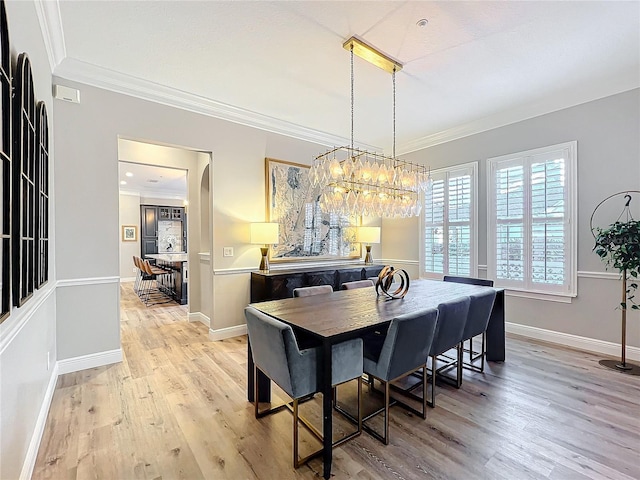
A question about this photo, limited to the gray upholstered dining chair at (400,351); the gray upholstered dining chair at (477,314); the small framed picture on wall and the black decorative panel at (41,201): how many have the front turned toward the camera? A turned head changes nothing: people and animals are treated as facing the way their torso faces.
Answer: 1

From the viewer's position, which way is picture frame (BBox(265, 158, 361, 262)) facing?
facing the viewer and to the right of the viewer

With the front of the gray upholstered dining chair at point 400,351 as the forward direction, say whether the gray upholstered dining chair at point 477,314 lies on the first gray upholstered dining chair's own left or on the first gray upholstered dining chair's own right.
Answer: on the first gray upholstered dining chair's own right

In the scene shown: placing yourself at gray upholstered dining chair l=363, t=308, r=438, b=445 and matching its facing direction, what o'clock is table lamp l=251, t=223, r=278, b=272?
The table lamp is roughly at 12 o'clock from the gray upholstered dining chair.

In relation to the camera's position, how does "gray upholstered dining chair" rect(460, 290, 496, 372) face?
facing away from the viewer and to the left of the viewer

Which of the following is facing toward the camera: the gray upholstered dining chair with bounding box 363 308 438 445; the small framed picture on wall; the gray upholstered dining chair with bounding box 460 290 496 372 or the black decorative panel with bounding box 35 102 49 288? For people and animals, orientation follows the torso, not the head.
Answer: the small framed picture on wall

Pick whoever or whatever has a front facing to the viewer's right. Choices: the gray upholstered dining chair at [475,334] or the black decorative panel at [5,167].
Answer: the black decorative panel

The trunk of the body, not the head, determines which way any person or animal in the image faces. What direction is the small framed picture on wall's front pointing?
toward the camera

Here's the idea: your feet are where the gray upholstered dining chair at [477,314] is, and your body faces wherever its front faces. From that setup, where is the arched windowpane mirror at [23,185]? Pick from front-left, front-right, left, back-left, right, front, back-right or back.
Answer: left

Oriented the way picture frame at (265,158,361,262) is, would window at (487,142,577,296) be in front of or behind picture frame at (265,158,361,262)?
in front

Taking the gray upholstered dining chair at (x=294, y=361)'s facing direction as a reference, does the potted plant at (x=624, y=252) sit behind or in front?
in front

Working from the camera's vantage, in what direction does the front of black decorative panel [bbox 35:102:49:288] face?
facing to the right of the viewer

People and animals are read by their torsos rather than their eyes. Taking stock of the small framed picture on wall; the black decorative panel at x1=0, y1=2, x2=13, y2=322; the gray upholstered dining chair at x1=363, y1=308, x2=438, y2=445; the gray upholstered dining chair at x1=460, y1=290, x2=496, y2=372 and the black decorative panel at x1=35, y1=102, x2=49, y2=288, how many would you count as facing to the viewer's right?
2

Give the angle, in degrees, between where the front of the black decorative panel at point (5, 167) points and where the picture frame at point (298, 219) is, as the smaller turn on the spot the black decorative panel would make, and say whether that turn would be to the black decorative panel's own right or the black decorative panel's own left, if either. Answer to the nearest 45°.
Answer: approximately 45° to the black decorative panel's own left

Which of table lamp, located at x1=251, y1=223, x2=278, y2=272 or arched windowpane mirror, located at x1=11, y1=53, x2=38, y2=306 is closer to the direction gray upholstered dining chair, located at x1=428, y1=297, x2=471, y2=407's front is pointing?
the table lamp

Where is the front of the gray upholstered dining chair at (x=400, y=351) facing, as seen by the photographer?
facing away from the viewer and to the left of the viewer

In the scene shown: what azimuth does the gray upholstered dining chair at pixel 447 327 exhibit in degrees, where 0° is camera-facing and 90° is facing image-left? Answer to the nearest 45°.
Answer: approximately 135°

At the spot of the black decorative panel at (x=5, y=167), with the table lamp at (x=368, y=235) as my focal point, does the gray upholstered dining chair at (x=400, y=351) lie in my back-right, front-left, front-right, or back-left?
front-right

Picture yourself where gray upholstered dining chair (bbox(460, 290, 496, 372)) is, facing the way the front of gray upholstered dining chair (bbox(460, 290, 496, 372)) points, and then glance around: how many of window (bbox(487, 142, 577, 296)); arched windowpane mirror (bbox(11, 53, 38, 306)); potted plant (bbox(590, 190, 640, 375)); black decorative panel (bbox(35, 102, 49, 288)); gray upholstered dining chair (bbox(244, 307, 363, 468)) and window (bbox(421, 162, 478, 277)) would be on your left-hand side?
3

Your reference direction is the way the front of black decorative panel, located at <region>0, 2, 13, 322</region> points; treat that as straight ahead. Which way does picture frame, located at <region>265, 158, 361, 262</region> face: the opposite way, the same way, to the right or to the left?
to the right
